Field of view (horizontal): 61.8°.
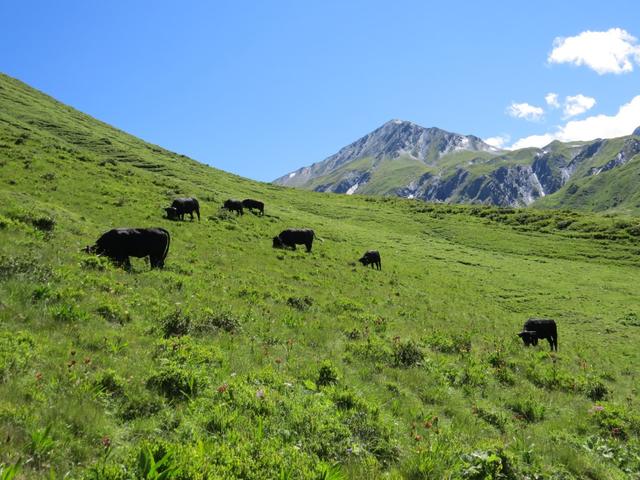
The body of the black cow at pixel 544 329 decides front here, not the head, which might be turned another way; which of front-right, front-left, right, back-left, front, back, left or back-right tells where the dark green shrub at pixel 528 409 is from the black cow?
left

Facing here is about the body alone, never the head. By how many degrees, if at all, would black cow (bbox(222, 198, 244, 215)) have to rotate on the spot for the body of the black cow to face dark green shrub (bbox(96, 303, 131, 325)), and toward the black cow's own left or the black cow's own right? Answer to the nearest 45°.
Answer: approximately 90° to the black cow's own left

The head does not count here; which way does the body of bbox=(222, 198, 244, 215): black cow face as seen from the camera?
to the viewer's left

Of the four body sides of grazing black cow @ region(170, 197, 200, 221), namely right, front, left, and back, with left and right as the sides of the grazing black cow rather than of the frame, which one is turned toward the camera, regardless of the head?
left

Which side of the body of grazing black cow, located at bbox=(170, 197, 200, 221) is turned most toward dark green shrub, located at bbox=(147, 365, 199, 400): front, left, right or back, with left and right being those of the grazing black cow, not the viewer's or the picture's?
left

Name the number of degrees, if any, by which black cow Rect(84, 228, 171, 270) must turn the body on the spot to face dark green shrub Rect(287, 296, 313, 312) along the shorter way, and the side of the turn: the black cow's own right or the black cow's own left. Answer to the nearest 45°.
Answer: approximately 180°

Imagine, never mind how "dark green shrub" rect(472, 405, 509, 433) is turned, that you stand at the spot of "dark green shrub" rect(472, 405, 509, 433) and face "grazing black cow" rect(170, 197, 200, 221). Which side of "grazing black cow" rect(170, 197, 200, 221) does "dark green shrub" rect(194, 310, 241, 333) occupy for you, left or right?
left

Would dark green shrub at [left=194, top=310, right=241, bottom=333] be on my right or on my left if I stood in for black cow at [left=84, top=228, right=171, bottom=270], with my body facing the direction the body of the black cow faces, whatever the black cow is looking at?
on my left

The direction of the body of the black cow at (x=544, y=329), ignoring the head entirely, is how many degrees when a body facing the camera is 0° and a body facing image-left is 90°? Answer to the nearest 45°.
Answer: approximately 90°

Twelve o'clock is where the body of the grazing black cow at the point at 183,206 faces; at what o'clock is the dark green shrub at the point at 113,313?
The dark green shrub is roughly at 9 o'clock from the grazing black cow.

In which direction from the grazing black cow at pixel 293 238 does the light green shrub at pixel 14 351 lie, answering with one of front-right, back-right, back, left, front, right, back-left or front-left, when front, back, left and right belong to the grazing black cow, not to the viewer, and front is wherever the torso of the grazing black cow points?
left

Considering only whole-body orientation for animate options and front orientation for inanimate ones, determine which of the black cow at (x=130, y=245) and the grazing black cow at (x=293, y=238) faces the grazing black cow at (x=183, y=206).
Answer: the grazing black cow at (x=293, y=238)

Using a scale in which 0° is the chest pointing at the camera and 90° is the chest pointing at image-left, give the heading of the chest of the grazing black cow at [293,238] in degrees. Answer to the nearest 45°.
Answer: approximately 90°

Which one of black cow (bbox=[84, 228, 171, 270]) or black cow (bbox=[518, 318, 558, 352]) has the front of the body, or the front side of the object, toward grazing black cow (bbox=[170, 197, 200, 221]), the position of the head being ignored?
black cow (bbox=[518, 318, 558, 352])

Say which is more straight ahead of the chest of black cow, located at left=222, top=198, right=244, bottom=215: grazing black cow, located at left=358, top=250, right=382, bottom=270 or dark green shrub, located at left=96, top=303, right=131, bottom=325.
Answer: the dark green shrub

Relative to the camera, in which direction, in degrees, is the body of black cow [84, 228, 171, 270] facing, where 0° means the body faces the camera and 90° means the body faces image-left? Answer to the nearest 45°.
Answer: approximately 90°
